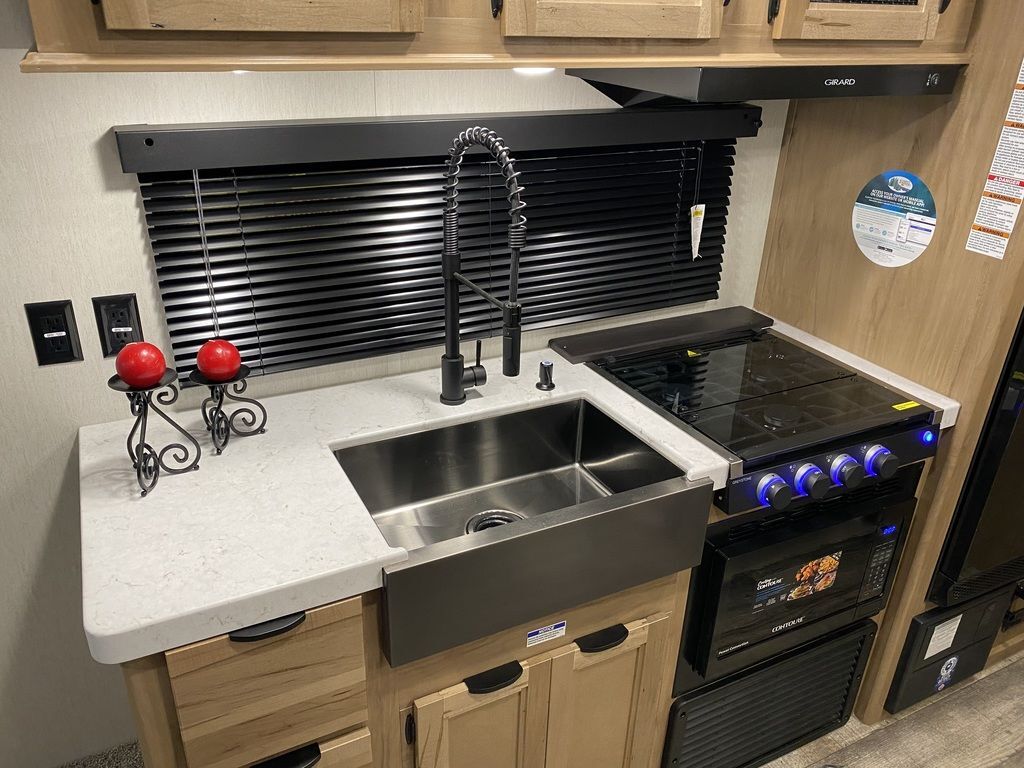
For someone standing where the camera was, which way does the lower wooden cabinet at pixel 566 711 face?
facing the viewer and to the right of the viewer

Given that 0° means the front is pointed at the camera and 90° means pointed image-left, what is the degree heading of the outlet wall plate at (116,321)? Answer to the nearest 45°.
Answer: approximately 0°

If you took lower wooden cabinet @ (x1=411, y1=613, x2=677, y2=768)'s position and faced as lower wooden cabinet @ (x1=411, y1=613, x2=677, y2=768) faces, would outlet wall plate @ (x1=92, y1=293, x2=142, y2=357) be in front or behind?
behind

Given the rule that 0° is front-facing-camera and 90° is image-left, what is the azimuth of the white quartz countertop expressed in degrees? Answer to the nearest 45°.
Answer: approximately 315°

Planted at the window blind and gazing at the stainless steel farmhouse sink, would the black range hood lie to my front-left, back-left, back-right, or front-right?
front-left

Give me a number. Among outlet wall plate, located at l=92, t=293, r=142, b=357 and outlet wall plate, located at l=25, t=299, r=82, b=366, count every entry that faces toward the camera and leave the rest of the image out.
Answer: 2

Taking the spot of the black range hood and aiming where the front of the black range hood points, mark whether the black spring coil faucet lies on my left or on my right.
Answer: on my right

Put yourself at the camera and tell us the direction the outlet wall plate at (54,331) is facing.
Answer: facing the viewer
